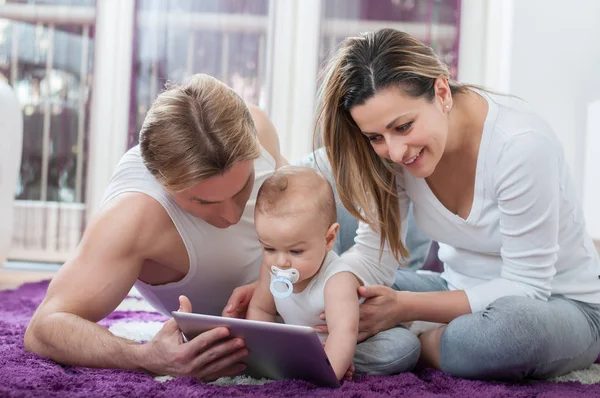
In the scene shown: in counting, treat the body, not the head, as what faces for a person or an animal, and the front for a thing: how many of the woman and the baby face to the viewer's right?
0

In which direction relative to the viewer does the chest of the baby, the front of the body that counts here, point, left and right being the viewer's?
facing the viewer and to the left of the viewer

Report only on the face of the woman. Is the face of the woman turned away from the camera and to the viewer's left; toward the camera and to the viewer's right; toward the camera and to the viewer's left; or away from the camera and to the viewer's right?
toward the camera and to the viewer's left

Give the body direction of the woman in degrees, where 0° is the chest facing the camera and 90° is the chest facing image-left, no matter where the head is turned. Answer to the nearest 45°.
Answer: approximately 45°
